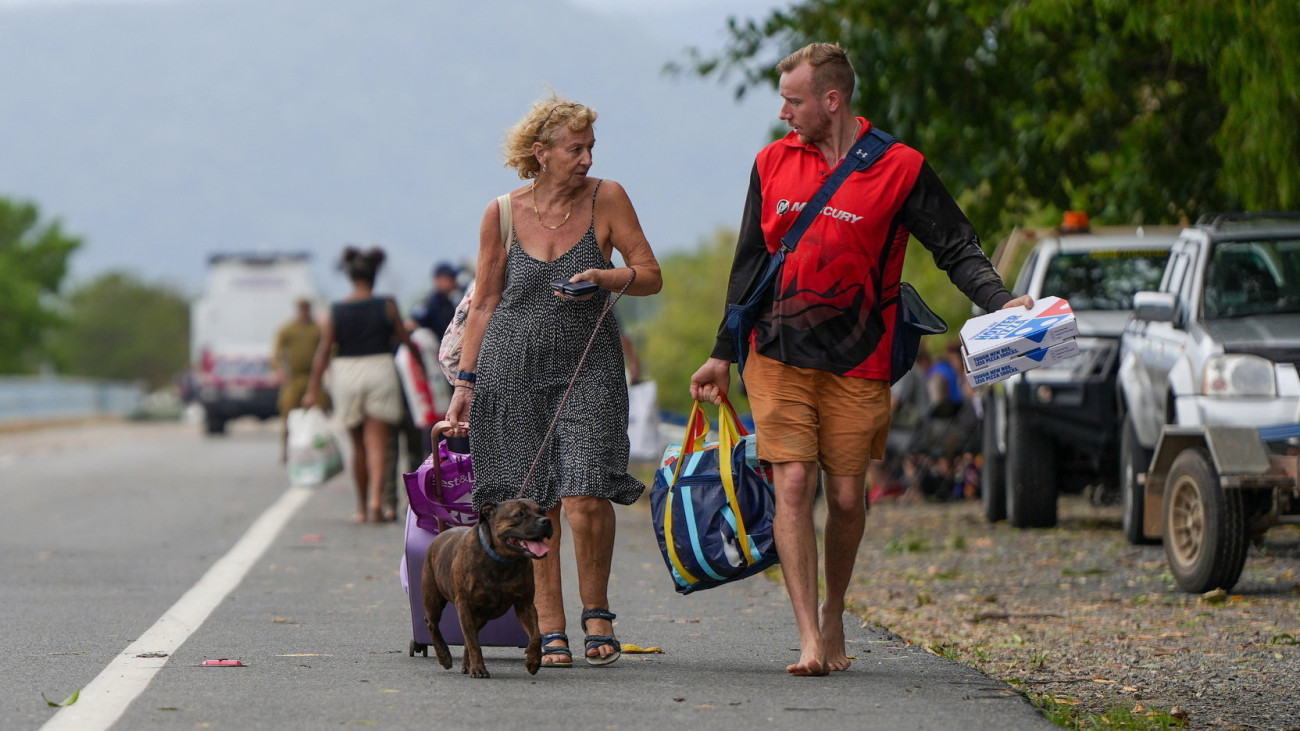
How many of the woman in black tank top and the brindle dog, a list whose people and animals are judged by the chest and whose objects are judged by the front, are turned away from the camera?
1

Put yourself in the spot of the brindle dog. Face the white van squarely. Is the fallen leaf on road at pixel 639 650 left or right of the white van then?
right

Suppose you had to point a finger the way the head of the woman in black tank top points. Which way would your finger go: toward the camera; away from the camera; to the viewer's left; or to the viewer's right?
away from the camera

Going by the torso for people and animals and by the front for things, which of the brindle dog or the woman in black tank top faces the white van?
the woman in black tank top

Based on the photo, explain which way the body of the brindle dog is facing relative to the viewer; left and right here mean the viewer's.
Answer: facing the viewer and to the right of the viewer

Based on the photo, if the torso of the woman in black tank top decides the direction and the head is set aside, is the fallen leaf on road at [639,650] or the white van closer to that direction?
the white van

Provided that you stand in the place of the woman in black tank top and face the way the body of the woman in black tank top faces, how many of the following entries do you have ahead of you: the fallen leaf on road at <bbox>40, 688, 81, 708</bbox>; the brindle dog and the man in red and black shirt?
0

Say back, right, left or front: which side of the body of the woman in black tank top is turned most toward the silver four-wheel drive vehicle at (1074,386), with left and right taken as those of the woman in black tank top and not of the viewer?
right

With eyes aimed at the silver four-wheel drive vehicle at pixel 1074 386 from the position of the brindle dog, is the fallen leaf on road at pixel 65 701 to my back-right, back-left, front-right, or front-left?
back-left

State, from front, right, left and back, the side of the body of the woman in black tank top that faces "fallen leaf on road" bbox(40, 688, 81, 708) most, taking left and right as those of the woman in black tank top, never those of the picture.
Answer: back

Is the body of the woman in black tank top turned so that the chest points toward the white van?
yes

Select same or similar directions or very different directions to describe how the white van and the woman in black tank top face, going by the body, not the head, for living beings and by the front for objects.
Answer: same or similar directions

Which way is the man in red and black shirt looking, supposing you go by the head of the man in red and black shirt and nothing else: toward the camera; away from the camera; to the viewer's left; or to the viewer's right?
to the viewer's left

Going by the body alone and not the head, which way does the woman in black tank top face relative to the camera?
away from the camera

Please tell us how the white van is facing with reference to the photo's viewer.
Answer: facing away from the viewer
